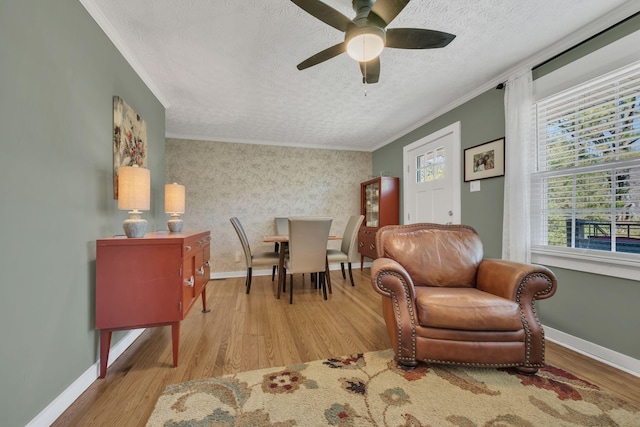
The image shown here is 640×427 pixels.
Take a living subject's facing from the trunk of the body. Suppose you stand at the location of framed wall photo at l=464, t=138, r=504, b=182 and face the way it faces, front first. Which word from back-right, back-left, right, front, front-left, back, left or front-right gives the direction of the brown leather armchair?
front-left

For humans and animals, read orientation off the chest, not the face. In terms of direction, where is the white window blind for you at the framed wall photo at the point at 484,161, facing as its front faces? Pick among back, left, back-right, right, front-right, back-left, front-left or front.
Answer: left

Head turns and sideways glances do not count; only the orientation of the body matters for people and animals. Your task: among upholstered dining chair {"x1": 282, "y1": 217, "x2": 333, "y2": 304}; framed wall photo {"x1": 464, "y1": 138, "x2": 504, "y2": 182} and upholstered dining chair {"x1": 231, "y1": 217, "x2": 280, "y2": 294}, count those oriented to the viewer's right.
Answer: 1

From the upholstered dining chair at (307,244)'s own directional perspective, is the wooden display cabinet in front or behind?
in front

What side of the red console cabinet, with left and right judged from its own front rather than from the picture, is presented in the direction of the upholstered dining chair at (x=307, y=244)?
front

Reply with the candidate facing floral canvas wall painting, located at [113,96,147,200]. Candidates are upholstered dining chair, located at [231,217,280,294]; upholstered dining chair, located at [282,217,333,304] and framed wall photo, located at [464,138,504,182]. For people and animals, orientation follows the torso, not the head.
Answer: framed wall photo, located at [464,138,504,182]

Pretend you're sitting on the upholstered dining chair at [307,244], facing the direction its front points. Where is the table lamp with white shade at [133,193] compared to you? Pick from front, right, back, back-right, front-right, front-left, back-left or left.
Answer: back-left

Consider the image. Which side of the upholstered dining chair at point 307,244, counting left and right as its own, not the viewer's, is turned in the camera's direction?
back

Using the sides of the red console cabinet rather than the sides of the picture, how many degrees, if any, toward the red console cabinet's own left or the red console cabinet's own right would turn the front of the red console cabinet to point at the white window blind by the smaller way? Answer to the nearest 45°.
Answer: approximately 45° to the red console cabinet's own right

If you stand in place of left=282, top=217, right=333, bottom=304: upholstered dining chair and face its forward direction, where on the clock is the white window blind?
The white window blind is roughly at 4 o'clock from the upholstered dining chair.

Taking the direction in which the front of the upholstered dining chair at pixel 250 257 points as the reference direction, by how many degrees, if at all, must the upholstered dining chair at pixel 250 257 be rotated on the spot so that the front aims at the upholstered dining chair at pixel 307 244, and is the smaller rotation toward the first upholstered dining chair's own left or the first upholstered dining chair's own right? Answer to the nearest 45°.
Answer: approximately 45° to the first upholstered dining chair's own right

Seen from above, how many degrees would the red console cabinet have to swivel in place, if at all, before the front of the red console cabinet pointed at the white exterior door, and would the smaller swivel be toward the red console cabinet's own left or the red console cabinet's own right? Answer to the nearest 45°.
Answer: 0° — it already faces it

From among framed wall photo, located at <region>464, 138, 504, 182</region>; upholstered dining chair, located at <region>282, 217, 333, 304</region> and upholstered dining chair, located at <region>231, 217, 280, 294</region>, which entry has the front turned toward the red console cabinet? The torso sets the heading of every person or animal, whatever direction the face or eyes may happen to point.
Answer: the framed wall photo

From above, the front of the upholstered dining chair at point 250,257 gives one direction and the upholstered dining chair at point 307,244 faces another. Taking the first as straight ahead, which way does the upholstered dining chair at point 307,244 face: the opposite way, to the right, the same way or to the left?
to the left

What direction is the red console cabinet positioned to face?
to the viewer's right

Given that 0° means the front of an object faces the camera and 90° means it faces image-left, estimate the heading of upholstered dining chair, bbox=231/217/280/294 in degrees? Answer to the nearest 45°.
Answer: approximately 270°

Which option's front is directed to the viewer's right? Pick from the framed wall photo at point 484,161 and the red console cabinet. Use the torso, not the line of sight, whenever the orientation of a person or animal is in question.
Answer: the red console cabinet

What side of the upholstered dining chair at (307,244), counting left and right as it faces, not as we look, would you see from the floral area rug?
back
